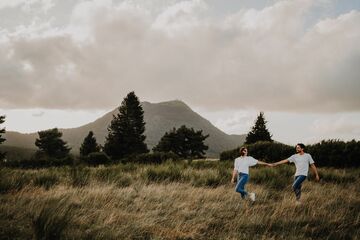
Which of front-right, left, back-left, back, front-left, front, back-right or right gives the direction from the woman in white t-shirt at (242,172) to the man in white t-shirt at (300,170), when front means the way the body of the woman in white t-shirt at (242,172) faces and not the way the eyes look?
back-left

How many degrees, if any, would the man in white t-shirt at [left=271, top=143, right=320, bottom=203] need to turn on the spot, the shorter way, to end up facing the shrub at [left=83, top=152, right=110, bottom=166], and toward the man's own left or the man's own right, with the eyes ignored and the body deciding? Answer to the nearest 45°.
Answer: approximately 90° to the man's own right

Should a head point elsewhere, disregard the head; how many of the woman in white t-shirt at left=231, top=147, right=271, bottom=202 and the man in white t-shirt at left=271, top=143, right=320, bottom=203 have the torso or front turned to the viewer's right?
0

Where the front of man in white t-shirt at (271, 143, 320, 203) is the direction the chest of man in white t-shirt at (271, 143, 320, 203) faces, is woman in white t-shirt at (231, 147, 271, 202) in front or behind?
in front

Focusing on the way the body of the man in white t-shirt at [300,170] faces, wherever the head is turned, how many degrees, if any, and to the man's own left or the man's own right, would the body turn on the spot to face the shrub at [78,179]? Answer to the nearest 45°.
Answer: approximately 45° to the man's own right

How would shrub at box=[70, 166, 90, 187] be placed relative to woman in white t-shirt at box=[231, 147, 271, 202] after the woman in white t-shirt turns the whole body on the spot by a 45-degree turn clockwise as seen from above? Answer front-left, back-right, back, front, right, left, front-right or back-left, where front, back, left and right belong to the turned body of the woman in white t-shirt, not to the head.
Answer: front

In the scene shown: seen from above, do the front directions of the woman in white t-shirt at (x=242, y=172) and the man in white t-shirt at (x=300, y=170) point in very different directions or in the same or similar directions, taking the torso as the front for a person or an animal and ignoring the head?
same or similar directions

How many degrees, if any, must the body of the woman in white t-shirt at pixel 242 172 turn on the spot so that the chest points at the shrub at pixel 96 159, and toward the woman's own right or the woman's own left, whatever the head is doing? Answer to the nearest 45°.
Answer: approximately 90° to the woman's own right

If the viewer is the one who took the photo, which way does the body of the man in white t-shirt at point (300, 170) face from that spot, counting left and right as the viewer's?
facing the viewer and to the left of the viewer
